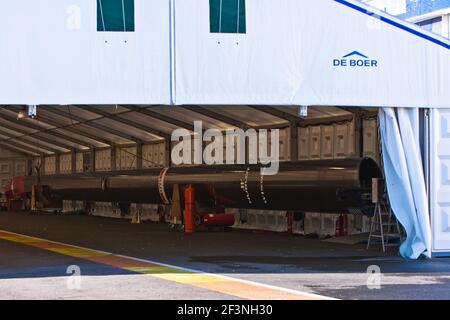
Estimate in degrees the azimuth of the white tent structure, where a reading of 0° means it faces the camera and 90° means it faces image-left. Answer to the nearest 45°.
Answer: approximately 0°
